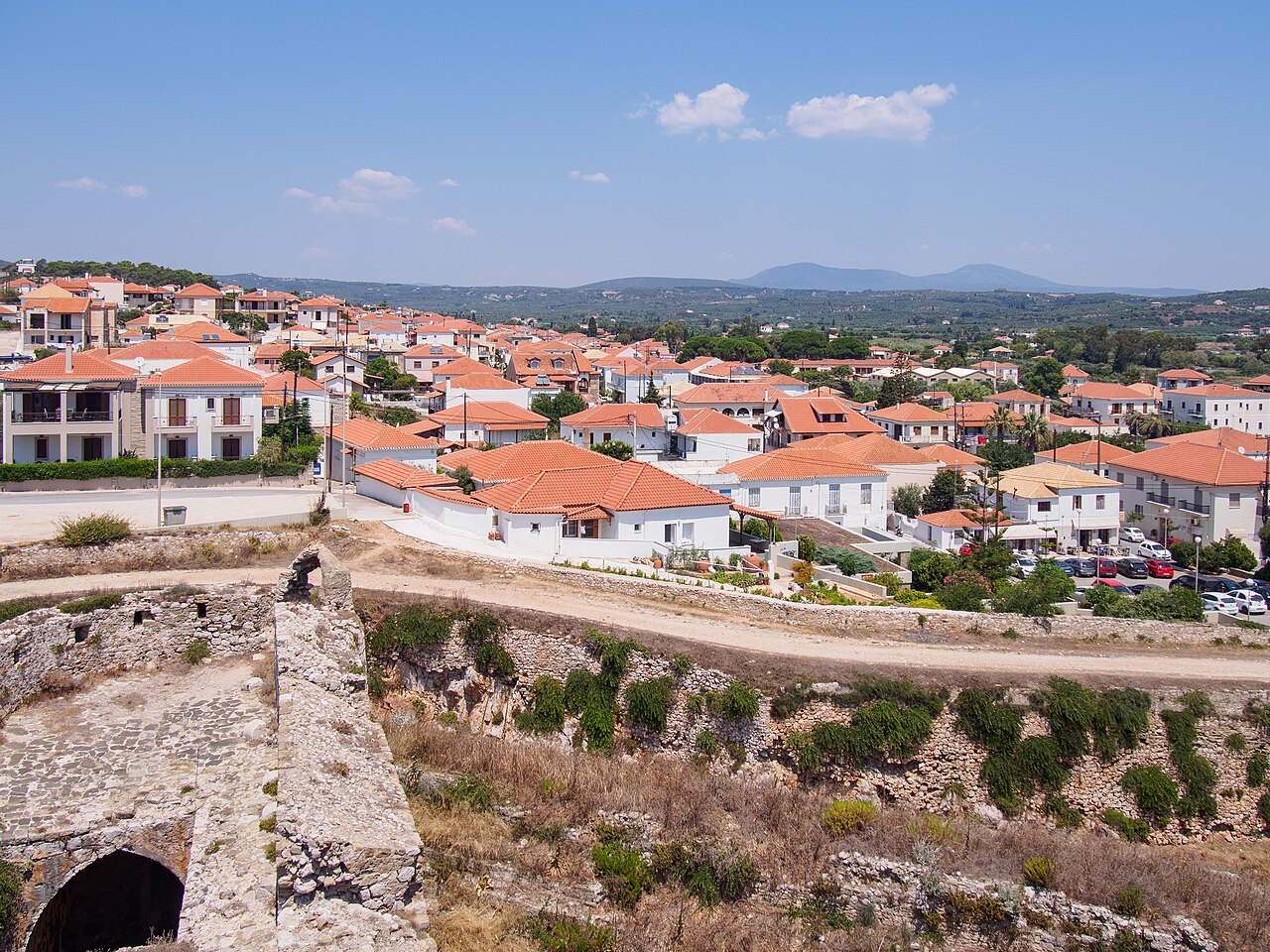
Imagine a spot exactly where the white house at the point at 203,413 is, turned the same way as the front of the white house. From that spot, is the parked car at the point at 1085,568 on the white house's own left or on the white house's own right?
on the white house's own left

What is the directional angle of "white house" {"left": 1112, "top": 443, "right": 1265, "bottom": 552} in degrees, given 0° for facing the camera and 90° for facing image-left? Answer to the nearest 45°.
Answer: approximately 45°

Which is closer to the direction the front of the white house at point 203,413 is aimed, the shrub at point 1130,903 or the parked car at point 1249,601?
the shrub

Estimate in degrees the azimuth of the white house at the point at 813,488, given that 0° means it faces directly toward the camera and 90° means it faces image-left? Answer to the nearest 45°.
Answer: approximately 0°

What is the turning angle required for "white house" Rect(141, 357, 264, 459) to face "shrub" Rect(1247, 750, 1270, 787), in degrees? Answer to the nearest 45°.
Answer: approximately 45° to its left

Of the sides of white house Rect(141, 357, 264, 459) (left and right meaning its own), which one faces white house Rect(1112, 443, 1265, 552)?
left

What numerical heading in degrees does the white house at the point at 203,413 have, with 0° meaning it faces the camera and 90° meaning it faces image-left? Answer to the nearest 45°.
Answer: approximately 0°

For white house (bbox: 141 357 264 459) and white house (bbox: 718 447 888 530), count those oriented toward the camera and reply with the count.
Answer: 2

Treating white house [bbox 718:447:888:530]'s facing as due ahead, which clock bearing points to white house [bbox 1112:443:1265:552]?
white house [bbox 1112:443:1265:552] is roughly at 8 o'clock from white house [bbox 718:447:888:530].

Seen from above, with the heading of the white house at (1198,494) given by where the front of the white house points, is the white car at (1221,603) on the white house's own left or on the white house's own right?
on the white house's own left
